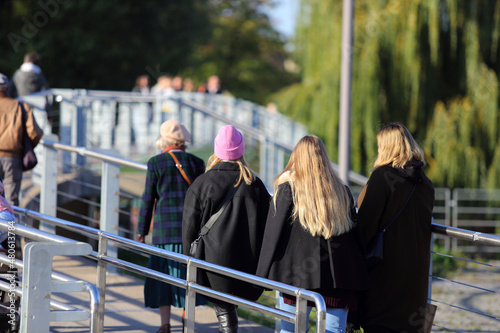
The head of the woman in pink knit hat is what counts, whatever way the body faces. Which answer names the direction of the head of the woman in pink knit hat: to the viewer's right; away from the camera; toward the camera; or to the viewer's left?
away from the camera

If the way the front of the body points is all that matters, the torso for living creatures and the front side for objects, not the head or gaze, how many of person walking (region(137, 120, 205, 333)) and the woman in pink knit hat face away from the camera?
2

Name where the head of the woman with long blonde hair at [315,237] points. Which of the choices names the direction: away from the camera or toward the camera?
away from the camera

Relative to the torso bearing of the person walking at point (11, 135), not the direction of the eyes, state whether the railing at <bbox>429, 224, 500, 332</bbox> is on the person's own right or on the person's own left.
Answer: on the person's own right

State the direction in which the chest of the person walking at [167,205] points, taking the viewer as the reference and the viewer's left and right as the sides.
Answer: facing away from the viewer

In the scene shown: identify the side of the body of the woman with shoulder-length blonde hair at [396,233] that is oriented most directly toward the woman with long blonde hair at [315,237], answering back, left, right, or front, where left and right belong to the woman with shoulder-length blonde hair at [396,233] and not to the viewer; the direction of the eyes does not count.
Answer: left

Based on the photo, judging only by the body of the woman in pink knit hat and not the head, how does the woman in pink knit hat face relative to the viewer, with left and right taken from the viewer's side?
facing away from the viewer

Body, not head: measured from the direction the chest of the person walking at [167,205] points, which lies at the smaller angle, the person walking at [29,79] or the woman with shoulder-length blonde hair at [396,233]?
the person walking

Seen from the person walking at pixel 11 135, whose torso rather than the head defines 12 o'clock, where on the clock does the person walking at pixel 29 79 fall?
the person walking at pixel 29 79 is roughly at 12 o'clock from the person walking at pixel 11 135.

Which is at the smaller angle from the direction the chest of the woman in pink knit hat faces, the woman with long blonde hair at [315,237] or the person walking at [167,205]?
the person walking

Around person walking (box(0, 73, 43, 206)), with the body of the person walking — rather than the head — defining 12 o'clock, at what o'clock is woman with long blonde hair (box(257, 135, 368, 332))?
The woman with long blonde hair is roughly at 5 o'clock from the person walking.

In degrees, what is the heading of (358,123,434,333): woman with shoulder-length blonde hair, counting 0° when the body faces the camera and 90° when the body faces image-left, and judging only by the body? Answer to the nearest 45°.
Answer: approximately 135°

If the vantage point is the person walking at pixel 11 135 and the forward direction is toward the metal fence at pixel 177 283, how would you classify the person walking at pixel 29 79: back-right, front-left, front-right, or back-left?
back-left

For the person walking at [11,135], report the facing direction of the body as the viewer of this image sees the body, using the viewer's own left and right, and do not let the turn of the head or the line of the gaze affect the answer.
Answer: facing away from the viewer
